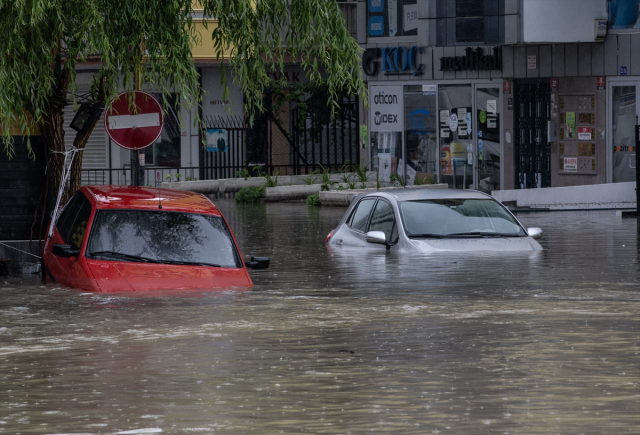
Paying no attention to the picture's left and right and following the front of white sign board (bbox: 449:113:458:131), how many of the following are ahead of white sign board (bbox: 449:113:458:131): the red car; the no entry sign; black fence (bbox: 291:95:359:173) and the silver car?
3

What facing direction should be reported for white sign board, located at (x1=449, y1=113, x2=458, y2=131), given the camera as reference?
facing the viewer

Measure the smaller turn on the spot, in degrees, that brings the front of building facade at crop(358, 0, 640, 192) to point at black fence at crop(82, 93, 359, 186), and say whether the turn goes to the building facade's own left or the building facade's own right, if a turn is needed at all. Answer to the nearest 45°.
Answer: approximately 135° to the building facade's own right

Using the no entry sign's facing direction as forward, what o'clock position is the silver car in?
The silver car is roughly at 10 o'clock from the no entry sign.

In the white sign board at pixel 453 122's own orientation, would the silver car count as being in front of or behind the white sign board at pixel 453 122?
in front

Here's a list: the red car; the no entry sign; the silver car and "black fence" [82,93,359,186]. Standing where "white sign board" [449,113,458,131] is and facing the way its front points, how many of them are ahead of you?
3

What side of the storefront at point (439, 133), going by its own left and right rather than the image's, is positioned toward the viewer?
front

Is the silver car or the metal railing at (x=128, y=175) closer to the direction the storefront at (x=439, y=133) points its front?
the silver car

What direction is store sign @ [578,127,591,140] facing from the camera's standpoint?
toward the camera

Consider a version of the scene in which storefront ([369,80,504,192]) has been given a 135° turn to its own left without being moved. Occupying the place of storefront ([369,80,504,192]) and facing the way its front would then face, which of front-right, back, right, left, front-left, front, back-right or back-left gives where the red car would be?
back-right

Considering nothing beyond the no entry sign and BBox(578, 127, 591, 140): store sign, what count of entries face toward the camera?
2

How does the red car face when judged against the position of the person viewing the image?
facing the viewer and to the right of the viewer

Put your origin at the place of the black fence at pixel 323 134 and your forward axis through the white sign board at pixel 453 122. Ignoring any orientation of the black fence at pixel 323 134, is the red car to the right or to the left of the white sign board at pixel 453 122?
right
